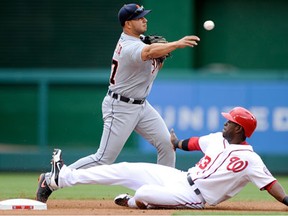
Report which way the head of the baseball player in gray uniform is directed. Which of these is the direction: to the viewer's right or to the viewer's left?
to the viewer's right

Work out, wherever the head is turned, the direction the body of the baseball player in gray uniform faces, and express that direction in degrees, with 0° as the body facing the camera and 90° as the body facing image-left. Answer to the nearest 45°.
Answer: approximately 270°
